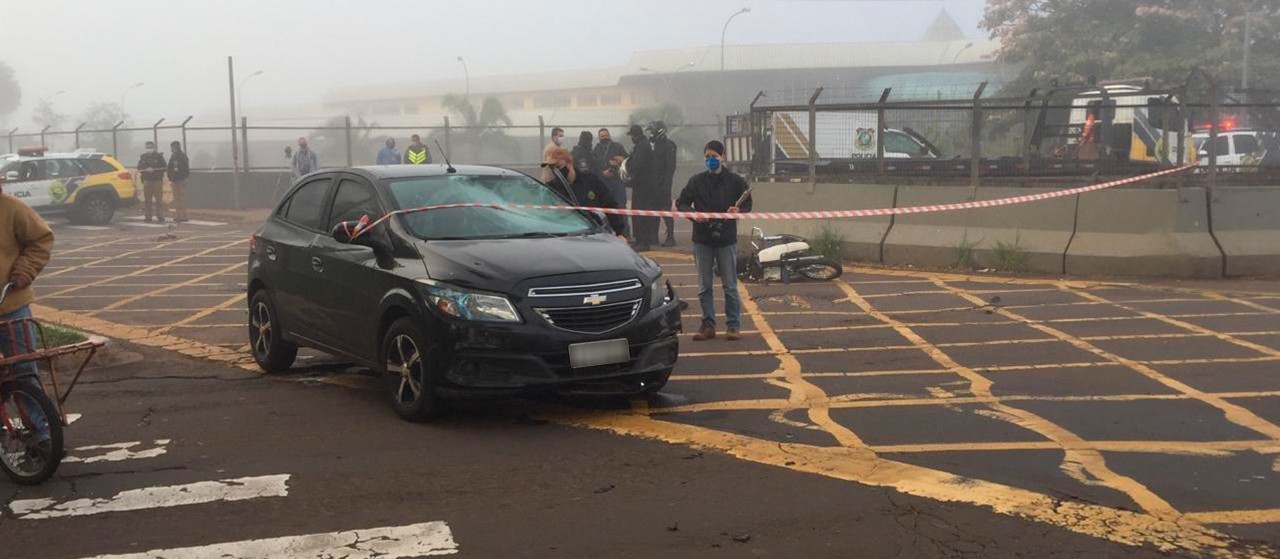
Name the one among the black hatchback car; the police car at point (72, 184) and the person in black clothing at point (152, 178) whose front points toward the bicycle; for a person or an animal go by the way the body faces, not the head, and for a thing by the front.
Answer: the person in black clothing

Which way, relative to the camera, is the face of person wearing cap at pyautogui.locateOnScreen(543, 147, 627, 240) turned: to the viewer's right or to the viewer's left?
to the viewer's left

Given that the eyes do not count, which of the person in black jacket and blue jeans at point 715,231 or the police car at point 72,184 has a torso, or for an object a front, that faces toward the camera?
the person in black jacket and blue jeans

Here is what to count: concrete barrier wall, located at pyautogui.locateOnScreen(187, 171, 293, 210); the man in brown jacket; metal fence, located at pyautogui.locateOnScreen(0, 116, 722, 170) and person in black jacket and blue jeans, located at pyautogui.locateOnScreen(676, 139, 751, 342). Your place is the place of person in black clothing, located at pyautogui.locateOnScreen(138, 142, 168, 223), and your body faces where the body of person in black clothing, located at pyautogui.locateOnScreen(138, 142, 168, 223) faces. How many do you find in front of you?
2

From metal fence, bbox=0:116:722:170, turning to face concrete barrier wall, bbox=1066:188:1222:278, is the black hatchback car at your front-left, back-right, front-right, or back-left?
front-right

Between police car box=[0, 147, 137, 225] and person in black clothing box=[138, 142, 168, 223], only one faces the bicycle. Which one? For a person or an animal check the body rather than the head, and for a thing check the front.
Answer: the person in black clothing

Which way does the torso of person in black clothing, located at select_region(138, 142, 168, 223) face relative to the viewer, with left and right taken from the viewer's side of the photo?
facing the viewer

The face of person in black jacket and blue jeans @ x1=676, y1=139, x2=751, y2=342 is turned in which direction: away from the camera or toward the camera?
toward the camera

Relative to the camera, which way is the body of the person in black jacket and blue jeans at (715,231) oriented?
toward the camera

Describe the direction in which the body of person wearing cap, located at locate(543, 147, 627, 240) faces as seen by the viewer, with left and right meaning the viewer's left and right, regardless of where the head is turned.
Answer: facing the viewer and to the left of the viewer
